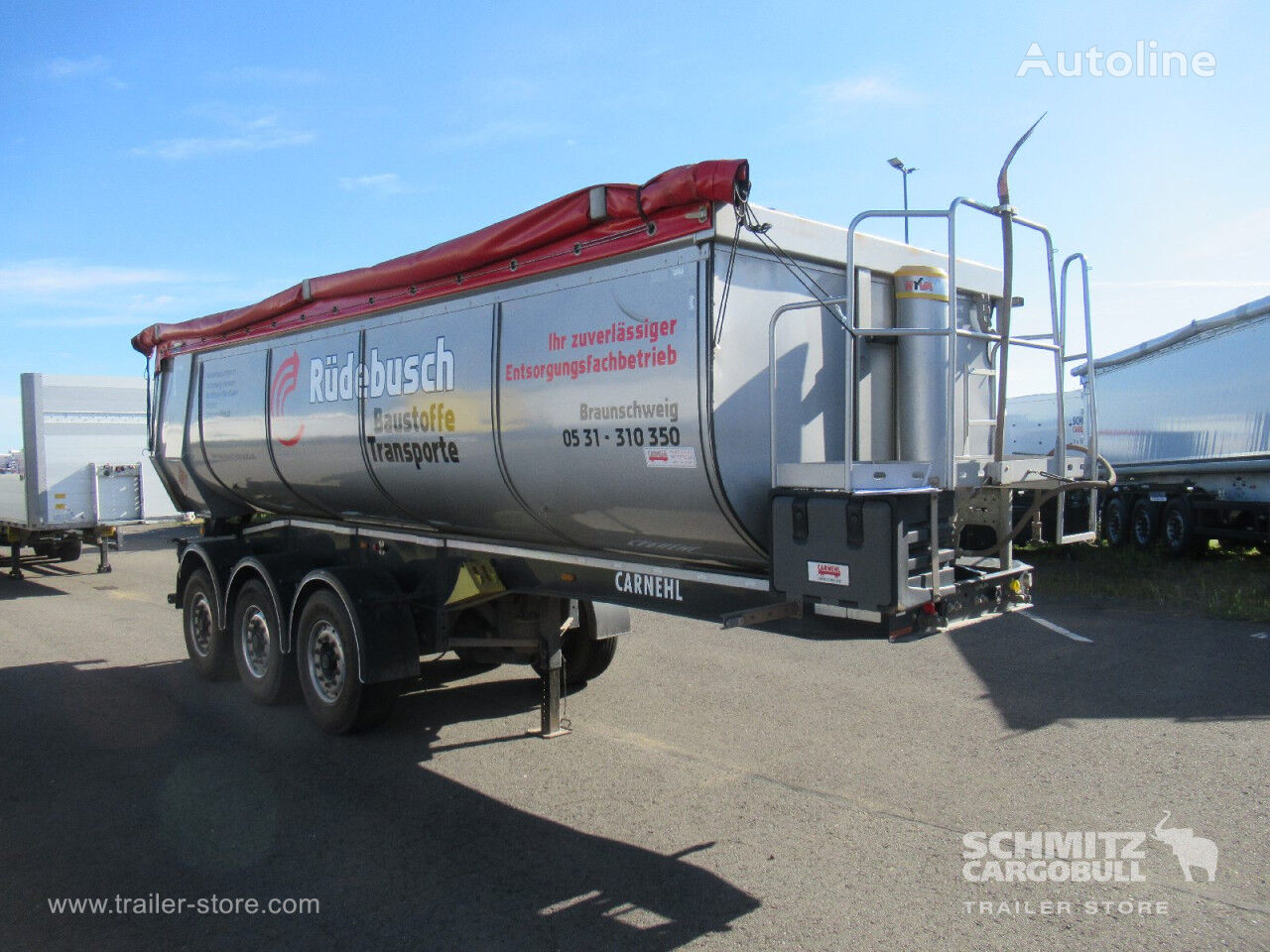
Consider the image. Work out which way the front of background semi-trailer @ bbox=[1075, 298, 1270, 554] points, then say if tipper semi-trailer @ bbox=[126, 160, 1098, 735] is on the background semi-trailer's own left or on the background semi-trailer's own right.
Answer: on the background semi-trailer's own right

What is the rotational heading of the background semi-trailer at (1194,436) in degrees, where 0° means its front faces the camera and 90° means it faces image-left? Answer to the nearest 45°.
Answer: approximately 315°

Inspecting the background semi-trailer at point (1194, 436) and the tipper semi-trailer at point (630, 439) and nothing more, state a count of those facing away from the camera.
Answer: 0
